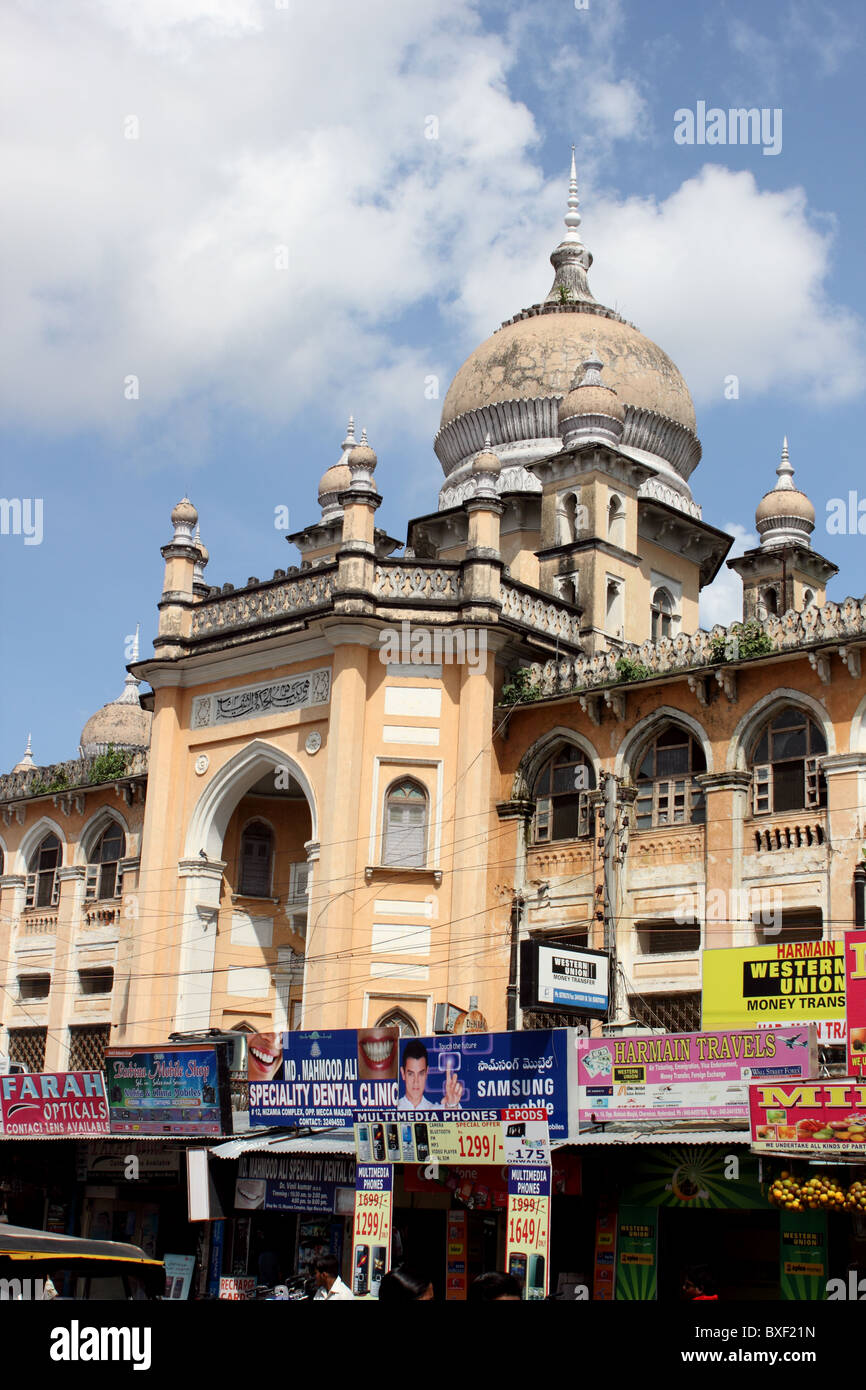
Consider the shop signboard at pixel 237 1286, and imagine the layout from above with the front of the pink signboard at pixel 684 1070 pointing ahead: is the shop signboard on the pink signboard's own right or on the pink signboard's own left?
on the pink signboard's own right

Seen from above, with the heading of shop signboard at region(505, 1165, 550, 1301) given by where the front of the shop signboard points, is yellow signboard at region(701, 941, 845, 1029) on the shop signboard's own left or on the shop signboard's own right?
on the shop signboard's own left

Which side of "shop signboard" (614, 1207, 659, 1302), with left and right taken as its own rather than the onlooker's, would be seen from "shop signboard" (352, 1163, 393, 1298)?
right

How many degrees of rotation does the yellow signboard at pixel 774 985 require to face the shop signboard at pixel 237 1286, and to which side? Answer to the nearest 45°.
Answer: approximately 90° to its right
